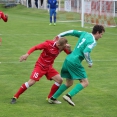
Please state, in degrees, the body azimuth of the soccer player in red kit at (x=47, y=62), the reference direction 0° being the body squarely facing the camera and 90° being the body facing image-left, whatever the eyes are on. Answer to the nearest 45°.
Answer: approximately 315°
